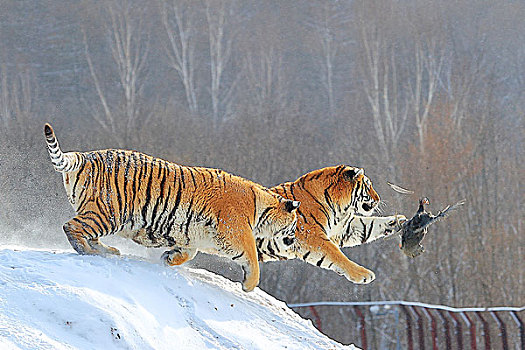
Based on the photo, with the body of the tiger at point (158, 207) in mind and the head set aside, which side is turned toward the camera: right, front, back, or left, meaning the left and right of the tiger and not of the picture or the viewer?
right

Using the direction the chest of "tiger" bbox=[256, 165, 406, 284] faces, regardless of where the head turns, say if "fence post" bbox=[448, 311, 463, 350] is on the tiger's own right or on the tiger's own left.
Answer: on the tiger's own left

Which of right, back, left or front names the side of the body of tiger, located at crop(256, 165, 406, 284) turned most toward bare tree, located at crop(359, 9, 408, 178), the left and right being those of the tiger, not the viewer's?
left

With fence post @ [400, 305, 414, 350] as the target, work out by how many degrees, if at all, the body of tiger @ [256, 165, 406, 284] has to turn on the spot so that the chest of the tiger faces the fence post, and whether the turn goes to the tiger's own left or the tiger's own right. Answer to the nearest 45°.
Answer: approximately 90° to the tiger's own left

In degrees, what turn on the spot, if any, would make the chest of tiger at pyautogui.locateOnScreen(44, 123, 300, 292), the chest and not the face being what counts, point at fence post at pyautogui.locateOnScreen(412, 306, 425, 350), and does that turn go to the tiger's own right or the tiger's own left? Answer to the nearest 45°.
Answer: approximately 45° to the tiger's own left

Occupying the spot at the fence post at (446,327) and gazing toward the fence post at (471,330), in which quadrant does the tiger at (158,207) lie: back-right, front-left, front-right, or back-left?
back-right

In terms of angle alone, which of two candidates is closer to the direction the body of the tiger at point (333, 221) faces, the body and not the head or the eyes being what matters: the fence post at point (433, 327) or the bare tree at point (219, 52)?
the fence post

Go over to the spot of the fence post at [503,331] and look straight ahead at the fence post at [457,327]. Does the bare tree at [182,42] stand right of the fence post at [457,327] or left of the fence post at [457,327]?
right

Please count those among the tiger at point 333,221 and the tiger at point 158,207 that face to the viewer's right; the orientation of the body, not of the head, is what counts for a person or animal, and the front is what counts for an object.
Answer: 2

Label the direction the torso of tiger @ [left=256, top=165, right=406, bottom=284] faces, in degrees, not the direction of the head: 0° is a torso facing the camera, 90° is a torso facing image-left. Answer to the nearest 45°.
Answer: approximately 270°
